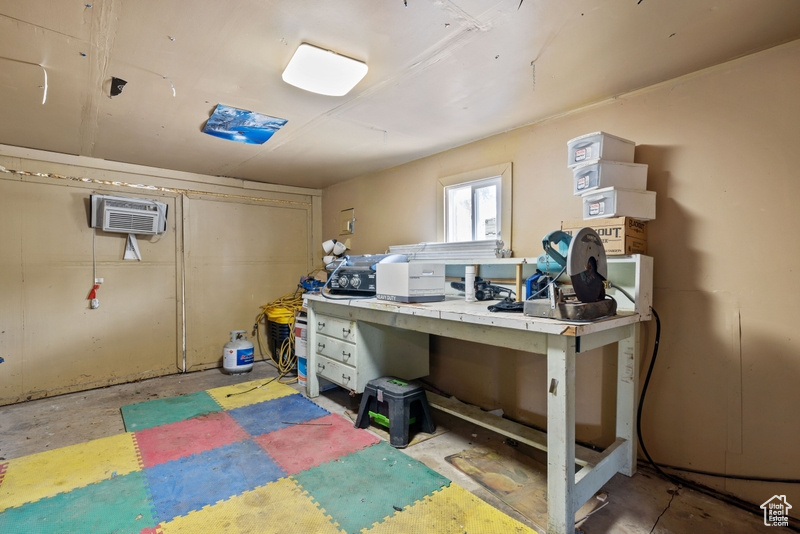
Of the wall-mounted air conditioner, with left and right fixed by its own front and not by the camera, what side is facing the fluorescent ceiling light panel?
front

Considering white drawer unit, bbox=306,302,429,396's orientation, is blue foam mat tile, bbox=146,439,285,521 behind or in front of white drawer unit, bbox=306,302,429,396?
in front

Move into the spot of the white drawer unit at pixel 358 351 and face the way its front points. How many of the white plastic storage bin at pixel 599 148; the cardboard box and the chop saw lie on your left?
3

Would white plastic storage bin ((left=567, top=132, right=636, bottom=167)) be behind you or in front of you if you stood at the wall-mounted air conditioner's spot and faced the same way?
in front

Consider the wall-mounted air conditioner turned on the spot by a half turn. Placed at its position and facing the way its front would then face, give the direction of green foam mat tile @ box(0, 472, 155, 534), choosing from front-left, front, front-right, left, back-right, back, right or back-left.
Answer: back

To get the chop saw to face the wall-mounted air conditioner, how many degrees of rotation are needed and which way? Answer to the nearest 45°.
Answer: approximately 45° to its right

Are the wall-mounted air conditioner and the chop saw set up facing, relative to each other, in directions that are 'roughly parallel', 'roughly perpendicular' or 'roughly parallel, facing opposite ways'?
roughly perpendicular

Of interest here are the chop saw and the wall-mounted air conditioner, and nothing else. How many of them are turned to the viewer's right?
0

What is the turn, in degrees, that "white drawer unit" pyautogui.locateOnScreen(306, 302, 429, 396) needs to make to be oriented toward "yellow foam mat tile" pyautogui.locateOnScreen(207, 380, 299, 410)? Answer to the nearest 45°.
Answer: approximately 90° to its right

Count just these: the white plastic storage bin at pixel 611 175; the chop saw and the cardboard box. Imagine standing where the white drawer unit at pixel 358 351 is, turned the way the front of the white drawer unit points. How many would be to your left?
3

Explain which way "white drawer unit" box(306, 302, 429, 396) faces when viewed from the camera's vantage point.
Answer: facing the viewer and to the left of the viewer

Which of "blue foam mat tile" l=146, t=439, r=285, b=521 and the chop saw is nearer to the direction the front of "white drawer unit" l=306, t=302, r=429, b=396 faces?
the blue foam mat tile

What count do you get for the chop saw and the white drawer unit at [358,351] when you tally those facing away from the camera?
0

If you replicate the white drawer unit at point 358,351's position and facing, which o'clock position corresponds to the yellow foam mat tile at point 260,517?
The yellow foam mat tile is roughly at 11 o'clock from the white drawer unit.

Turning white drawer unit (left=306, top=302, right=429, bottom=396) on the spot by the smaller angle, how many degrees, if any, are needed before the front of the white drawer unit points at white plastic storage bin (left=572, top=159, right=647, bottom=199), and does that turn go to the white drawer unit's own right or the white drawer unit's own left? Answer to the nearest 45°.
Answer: approximately 90° to the white drawer unit's own left

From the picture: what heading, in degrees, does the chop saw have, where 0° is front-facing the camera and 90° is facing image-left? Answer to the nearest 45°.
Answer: approximately 45°
